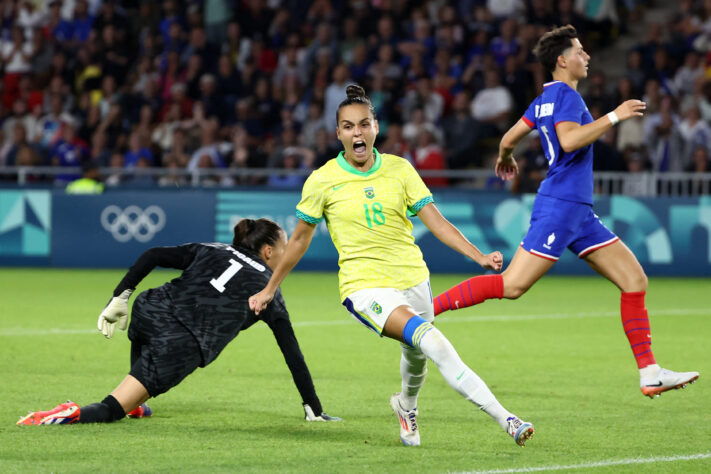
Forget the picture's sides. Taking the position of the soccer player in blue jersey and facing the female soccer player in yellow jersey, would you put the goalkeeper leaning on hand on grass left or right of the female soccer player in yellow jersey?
right

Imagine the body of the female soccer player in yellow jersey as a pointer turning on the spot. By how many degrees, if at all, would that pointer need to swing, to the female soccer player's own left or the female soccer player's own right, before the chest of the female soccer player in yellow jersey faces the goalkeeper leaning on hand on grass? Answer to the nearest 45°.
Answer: approximately 135° to the female soccer player's own right

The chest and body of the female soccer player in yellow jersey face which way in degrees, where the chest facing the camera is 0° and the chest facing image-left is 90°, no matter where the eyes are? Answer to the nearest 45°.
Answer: approximately 0°

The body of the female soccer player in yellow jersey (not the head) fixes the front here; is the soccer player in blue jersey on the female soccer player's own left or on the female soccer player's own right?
on the female soccer player's own left

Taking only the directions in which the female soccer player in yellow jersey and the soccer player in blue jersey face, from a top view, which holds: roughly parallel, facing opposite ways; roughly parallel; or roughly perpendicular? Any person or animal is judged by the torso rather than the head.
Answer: roughly perpendicular
